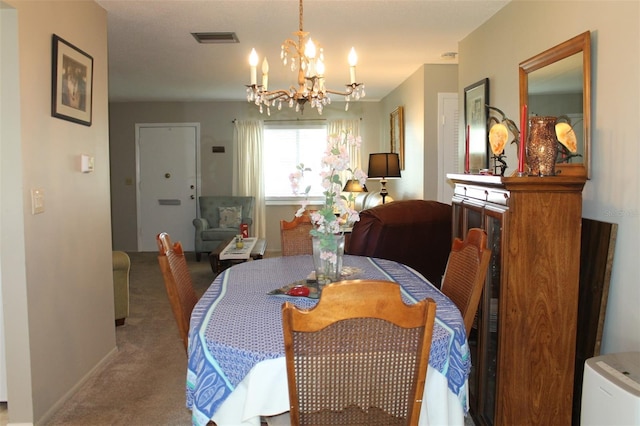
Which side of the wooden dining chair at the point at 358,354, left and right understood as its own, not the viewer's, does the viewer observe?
back

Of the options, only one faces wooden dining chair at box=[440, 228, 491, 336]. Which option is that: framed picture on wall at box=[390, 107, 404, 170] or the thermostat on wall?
the thermostat on wall

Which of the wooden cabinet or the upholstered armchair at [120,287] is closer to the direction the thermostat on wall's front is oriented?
the wooden cabinet

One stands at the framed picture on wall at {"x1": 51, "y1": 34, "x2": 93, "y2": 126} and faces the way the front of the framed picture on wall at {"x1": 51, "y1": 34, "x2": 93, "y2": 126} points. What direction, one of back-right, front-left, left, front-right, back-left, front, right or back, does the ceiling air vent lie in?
left

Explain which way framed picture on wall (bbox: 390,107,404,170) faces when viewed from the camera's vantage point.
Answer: facing to the left of the viewer

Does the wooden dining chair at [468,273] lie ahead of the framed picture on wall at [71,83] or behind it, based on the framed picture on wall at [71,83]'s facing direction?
ahead

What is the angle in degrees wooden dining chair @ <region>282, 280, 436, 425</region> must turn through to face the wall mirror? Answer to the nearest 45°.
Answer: approximately 45° to its right

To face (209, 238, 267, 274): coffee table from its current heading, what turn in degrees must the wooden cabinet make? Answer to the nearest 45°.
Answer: approximately 45° to its right

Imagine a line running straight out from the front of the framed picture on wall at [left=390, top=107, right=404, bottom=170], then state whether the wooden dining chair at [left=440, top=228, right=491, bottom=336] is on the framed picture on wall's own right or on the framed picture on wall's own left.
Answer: on the framed picture on wall's own left

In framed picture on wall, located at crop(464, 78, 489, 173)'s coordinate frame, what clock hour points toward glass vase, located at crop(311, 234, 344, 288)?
The glass vase is roughly at 11 o'clock from the framed picture on wall.

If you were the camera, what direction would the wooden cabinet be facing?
facing to the left of the viewer
